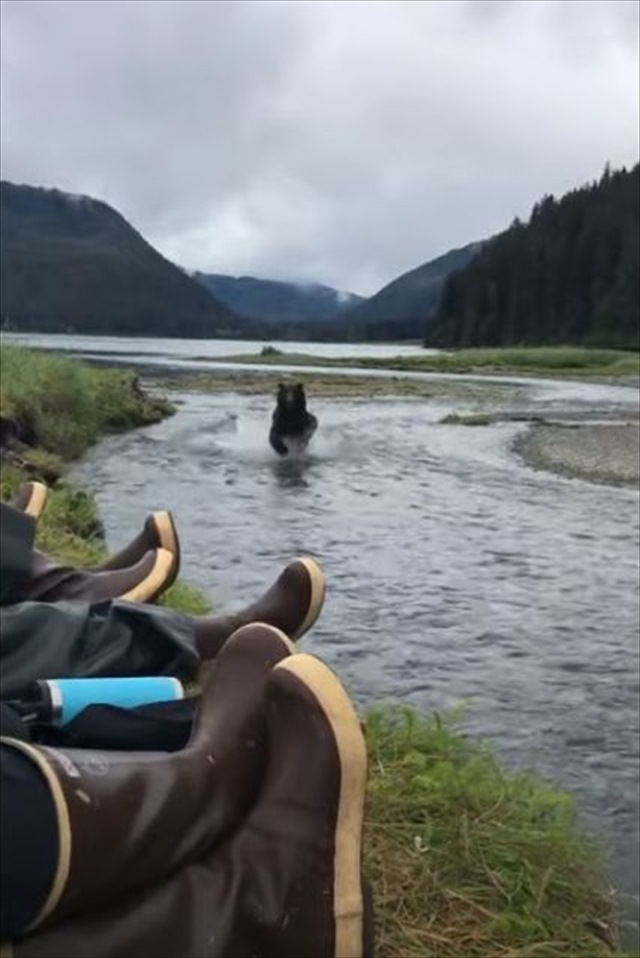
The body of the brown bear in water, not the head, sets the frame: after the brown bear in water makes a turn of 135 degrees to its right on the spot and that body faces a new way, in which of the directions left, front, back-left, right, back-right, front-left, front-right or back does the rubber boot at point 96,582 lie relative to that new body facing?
back-left

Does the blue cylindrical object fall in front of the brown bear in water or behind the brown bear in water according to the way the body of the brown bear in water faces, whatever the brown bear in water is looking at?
in front

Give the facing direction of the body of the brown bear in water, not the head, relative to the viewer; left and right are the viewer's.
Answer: facing the viewer

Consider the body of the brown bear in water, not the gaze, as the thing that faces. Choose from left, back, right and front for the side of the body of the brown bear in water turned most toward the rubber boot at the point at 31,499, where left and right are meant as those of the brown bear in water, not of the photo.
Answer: front

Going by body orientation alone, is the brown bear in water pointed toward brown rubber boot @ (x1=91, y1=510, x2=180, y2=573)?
yes
